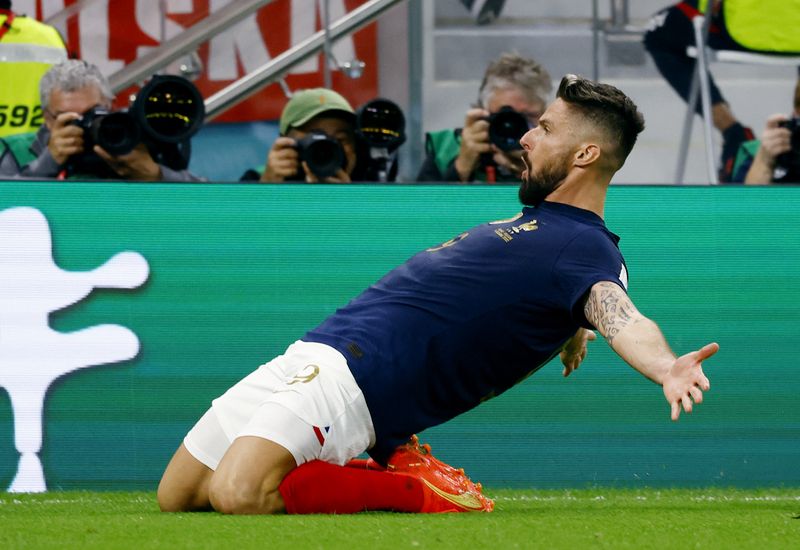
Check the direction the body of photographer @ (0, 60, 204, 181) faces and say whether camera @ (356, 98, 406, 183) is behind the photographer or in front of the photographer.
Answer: in front

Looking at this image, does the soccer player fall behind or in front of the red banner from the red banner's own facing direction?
in front

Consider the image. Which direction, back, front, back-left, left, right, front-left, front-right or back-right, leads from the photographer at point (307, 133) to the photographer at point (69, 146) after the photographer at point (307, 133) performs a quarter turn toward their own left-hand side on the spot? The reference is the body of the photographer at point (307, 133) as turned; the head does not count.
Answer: back

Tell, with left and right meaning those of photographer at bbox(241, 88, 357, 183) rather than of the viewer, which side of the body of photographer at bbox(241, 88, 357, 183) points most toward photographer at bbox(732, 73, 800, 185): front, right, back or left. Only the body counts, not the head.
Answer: left

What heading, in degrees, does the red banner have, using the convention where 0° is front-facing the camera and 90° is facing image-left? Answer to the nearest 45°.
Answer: approximately 0°

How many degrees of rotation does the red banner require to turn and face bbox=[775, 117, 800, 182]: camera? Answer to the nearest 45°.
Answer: approximately 45° to its left

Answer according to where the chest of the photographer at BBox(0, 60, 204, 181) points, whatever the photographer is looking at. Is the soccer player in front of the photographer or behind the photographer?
in front

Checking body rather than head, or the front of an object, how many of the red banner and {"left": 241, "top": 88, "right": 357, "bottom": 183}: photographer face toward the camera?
2
